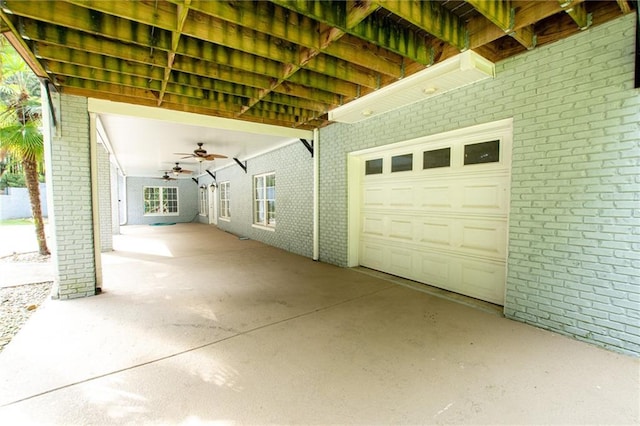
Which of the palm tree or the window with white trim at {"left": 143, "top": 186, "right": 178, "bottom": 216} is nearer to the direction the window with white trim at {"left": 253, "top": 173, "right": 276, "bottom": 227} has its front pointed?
the palm tree

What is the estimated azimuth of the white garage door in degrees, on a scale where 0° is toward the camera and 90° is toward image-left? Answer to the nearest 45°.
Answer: approximately 45°

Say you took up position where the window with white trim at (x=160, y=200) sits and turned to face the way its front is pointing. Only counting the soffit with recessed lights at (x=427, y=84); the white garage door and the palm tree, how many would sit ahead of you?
3

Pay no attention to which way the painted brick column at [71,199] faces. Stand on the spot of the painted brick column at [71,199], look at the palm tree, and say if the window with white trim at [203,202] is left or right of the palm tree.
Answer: right

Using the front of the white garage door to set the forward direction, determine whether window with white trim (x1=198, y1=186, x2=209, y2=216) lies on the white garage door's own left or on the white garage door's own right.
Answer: on the white garage door's own right

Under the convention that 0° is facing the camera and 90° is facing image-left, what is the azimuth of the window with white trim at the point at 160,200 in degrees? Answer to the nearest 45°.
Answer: approximately 0°

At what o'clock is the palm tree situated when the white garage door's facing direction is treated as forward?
The palm tree is roughly at 1 o'clock from the white garage door.

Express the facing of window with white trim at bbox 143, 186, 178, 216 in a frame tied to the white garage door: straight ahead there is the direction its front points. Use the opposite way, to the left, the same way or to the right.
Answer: to the left

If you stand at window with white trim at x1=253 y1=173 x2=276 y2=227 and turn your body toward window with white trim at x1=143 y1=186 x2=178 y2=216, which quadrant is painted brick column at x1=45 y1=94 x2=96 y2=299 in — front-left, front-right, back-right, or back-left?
back-left

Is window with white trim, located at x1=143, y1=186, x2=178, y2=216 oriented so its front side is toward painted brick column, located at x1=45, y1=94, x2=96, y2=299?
yes
